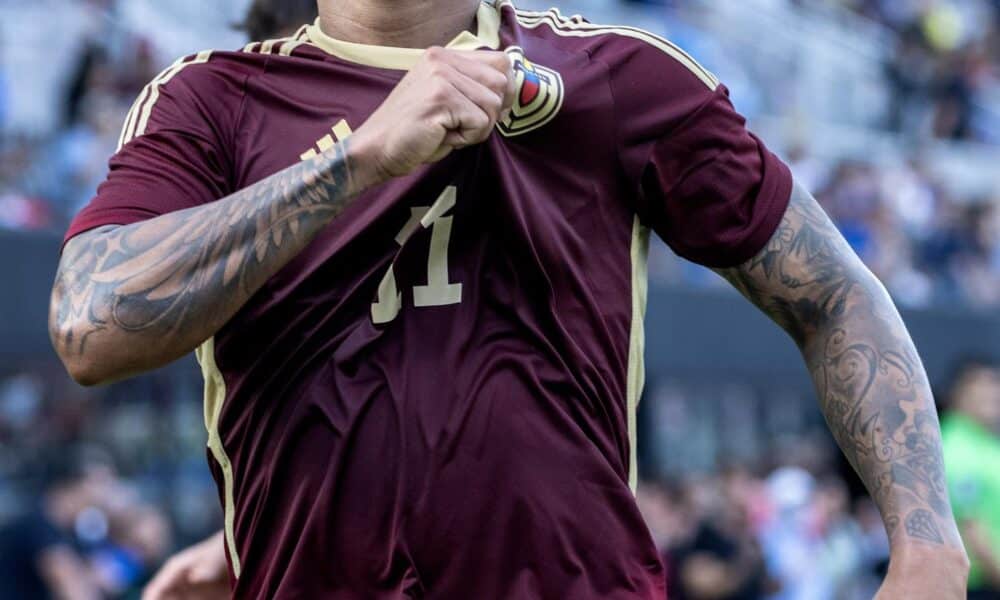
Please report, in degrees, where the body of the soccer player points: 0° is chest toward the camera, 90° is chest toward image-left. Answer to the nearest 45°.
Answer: approximately 0°

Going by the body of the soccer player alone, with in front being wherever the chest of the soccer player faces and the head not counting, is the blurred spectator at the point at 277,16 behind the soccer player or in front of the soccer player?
behind

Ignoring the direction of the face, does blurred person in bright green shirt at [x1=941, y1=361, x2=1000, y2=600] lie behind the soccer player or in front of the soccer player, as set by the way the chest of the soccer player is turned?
behind

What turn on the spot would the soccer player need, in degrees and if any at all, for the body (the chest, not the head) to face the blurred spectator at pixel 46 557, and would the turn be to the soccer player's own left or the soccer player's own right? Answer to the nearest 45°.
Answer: approximately 135° to the soccer player's own right
